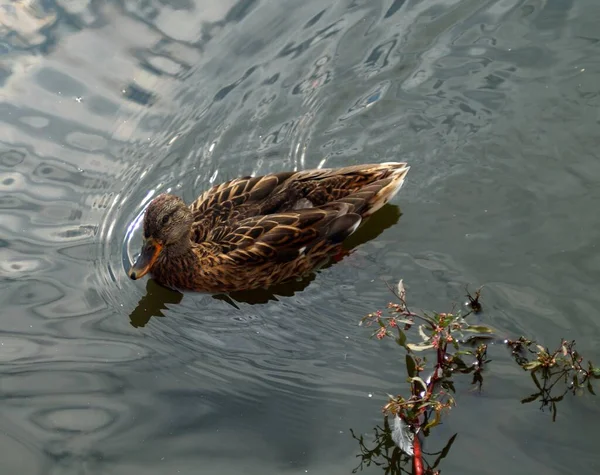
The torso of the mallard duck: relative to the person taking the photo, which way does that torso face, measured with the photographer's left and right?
facing the viewer and to the left of the viewer

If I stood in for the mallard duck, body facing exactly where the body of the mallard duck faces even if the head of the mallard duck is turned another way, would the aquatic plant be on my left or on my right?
on my left
